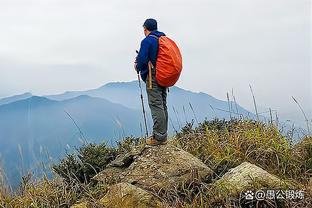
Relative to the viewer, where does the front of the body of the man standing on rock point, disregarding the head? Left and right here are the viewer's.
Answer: facing away from the viewer and to the left of the viewer
